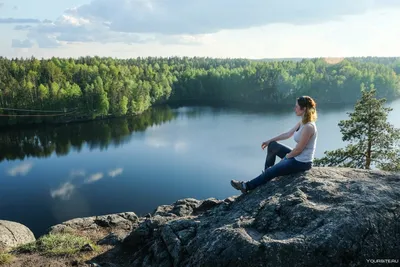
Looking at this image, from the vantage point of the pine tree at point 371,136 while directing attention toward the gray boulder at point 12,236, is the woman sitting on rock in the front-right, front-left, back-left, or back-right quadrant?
front-left

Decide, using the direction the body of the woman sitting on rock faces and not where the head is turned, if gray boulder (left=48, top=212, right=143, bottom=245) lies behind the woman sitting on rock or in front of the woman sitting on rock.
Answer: in front

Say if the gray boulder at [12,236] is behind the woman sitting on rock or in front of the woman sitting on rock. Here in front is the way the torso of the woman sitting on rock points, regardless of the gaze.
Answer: in front

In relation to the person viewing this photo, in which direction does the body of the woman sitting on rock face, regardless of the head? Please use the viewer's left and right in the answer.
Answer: facing to the left of the viewer

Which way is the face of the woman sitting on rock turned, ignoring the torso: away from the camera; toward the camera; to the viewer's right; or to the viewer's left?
to the viewer's left

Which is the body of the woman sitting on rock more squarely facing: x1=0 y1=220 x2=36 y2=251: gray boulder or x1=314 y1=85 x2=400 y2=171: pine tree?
the gray boulder

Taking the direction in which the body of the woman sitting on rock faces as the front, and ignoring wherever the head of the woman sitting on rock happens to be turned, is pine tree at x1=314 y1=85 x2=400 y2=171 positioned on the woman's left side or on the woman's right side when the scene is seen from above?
on the woman's right side
